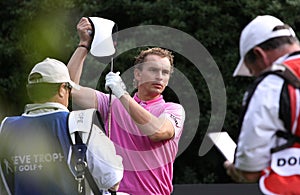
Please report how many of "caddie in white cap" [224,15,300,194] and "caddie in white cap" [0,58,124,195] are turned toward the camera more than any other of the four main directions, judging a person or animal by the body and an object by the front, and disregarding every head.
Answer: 0

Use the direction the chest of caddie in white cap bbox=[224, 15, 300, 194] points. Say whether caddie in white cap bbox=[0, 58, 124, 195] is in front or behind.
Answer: in front

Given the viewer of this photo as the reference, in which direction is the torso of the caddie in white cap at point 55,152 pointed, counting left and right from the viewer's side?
facing away from the viewer and to the right of the viewer

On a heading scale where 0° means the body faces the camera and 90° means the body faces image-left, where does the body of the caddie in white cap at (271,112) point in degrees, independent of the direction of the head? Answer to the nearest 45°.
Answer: approximately 135°

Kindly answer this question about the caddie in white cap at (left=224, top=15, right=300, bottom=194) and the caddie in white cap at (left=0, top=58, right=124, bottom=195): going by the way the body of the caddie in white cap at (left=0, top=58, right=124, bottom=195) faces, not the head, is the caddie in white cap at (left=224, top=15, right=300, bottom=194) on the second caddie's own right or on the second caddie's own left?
on the second caddie's own right
